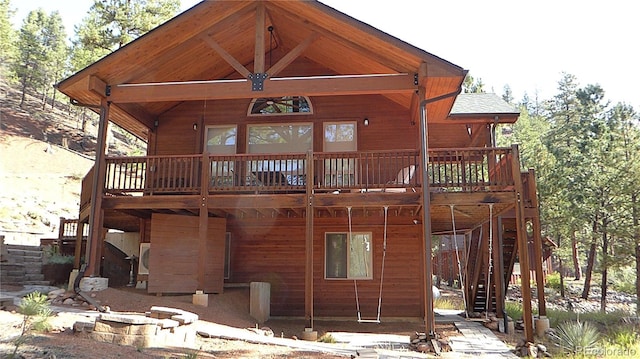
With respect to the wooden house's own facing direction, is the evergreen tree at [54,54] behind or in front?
behind

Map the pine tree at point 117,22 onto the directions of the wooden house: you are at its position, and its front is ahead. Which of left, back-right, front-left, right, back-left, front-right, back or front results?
back-right

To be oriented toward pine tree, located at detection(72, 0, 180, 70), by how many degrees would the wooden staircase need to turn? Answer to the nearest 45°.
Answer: approximately 90° to its right

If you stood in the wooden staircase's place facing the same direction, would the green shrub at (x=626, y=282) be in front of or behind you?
behind

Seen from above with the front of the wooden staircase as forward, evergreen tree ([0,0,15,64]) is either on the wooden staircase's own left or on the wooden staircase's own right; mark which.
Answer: on the wooden staircase's own right

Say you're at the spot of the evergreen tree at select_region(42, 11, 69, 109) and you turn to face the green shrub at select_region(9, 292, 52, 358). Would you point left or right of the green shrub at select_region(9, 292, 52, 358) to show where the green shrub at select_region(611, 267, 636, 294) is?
left

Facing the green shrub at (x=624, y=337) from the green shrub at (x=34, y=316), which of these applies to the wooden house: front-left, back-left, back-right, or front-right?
front-left

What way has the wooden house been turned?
toward the camera

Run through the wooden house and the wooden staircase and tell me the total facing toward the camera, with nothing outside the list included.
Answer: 2

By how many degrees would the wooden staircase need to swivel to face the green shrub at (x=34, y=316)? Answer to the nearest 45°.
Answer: approximately 45° to its right

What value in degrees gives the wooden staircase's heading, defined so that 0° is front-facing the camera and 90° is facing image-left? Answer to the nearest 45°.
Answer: approximately 0°

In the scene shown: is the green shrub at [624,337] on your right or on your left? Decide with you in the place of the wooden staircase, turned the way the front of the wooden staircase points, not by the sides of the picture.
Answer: on your left
